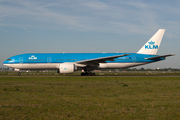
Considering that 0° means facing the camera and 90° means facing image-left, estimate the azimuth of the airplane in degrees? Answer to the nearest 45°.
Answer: approximately 90°
